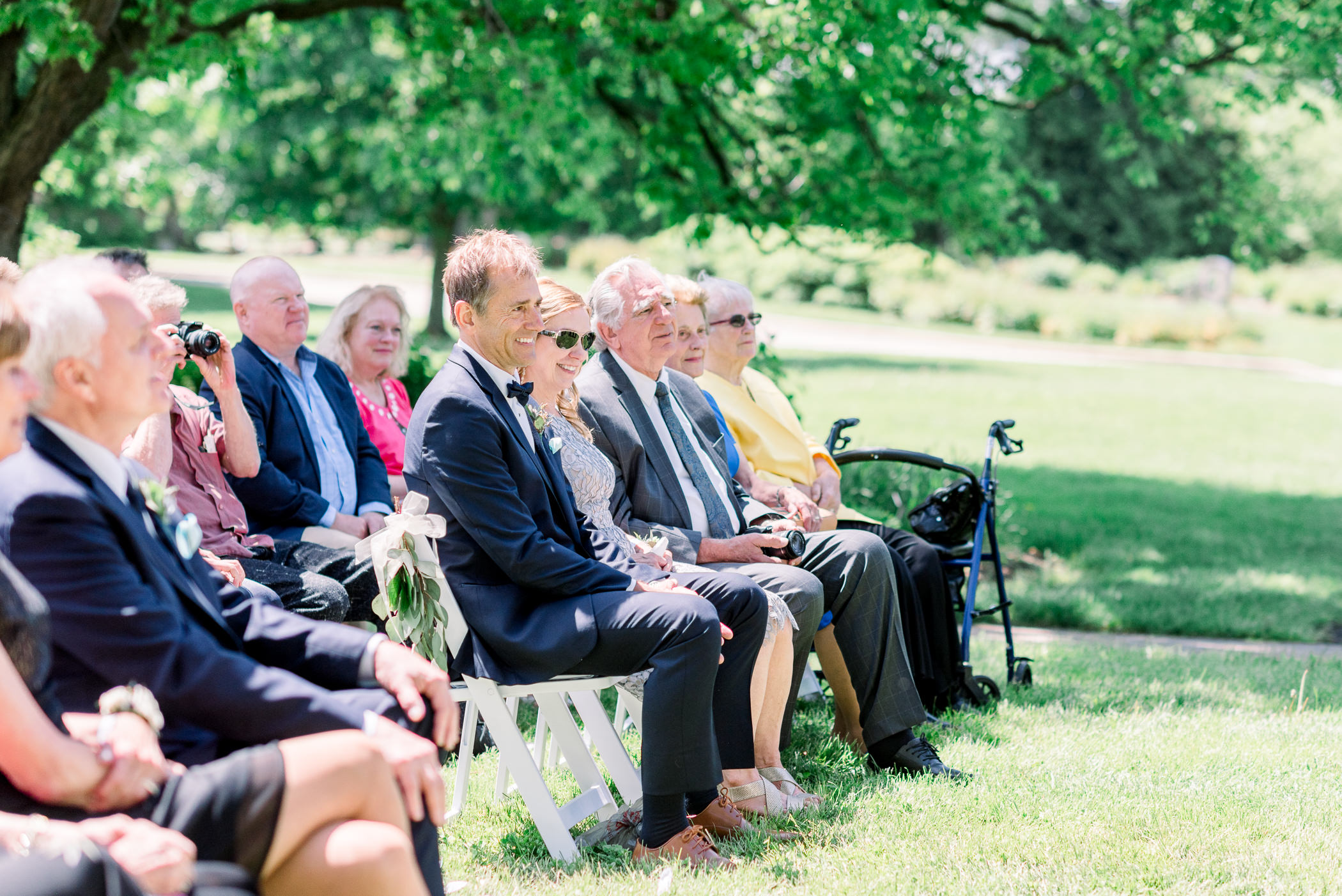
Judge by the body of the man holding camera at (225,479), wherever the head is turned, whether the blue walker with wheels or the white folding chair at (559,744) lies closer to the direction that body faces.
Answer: the white folding chair

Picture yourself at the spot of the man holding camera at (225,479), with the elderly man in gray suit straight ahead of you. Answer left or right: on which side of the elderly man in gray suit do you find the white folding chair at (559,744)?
right
